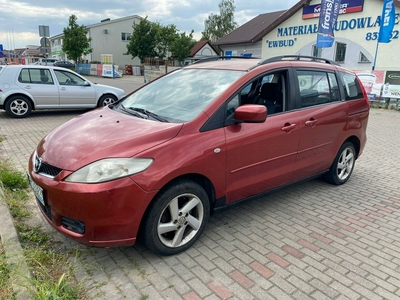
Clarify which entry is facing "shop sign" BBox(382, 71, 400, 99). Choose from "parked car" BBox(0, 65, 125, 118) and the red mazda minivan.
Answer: the parked car

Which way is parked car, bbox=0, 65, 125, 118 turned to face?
to the viewer's right

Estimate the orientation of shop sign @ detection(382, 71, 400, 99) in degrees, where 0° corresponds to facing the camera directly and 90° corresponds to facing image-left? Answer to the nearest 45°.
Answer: approximately 0°

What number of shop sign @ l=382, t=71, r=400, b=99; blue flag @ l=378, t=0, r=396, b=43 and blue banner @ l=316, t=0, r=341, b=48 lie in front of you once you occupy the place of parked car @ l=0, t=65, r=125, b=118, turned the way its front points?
3

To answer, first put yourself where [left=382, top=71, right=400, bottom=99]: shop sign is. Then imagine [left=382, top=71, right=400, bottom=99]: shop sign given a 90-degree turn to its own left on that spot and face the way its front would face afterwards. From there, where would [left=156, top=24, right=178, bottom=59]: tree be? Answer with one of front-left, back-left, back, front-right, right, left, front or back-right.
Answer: back-left

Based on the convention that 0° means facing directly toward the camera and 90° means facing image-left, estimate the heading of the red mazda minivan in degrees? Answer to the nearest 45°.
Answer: approximately 45°

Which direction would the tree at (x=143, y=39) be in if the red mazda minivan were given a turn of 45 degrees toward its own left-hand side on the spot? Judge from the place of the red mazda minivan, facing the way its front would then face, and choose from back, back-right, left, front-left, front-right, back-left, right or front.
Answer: back

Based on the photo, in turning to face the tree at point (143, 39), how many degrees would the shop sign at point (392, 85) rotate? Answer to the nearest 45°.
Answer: approximately 135° to its right

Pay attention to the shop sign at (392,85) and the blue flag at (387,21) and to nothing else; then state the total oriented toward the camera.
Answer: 2
